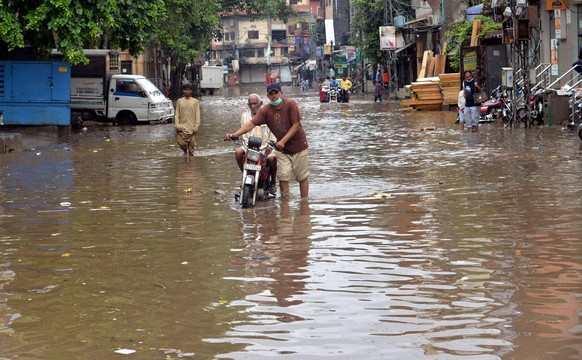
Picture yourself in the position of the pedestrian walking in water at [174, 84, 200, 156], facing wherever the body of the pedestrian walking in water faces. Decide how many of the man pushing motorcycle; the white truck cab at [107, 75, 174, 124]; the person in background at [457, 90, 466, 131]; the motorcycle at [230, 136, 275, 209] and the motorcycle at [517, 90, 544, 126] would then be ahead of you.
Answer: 2

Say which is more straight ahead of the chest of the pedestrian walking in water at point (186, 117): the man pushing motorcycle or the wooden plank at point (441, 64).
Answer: the man pushing motorcycle

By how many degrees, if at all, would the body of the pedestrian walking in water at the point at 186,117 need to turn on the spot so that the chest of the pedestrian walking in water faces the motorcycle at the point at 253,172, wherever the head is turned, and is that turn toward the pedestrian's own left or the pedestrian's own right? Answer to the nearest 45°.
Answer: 0° — they already face it

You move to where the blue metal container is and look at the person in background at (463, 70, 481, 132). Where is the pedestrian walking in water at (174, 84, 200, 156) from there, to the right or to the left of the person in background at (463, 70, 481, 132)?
right

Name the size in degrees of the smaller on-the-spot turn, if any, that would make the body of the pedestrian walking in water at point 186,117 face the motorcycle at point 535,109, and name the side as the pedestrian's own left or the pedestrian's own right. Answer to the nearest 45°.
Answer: approximately 135° to the pedestrian's own left

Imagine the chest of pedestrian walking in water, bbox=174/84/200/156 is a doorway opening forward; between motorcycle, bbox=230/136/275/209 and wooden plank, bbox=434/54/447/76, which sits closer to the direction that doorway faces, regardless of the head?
the motorcycle

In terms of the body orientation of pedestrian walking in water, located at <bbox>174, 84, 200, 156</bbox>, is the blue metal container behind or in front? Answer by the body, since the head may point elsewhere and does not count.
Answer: behind

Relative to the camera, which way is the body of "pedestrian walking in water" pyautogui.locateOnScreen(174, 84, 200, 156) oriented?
toward the camera

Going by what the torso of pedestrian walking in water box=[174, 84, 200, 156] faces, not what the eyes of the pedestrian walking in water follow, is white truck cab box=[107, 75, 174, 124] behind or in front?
behind

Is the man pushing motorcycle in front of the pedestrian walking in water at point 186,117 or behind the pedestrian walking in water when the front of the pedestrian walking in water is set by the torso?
in front

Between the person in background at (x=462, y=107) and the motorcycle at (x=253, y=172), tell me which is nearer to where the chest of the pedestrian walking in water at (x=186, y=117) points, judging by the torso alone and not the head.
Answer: the motorcycle
